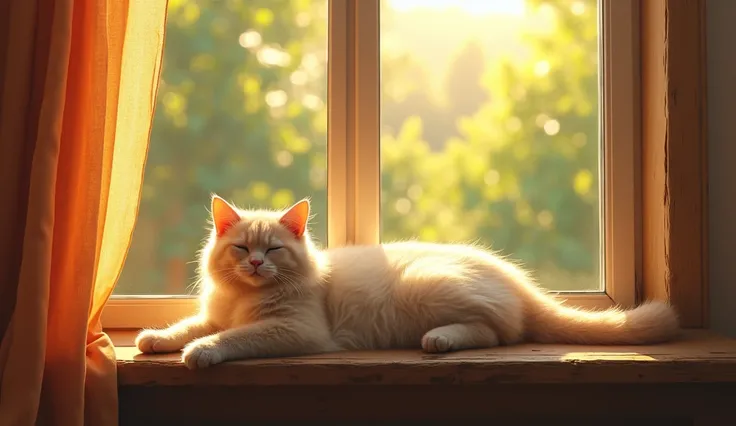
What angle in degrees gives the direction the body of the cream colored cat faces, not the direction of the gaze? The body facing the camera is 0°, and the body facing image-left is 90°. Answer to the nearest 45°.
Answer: approximately 90°
